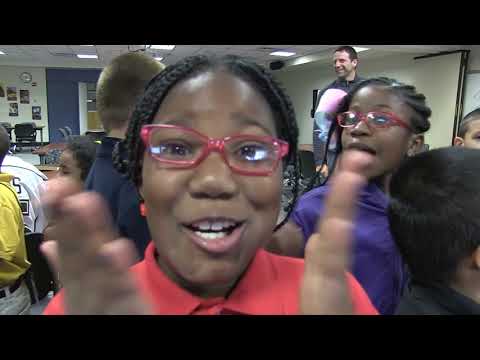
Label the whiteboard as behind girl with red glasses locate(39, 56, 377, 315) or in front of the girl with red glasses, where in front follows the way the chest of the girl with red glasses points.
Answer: behind

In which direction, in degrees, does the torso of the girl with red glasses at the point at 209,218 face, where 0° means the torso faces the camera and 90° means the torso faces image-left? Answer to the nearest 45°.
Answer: approximately 0°

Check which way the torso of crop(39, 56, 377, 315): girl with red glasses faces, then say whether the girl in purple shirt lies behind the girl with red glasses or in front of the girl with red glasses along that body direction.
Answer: behind

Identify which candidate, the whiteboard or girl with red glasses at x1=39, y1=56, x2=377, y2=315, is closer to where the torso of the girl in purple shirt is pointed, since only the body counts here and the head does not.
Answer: the girl with red glasses

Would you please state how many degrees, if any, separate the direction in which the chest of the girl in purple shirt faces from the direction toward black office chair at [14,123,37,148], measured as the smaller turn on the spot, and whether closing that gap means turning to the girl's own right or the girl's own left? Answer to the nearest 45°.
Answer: approximately 90° to the girl's own right

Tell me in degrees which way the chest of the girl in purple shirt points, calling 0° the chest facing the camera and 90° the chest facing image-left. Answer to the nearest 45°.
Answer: approximately 45°
